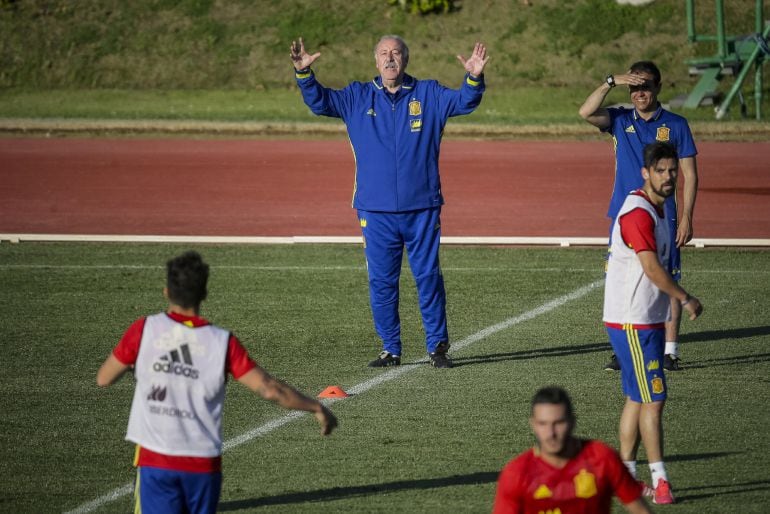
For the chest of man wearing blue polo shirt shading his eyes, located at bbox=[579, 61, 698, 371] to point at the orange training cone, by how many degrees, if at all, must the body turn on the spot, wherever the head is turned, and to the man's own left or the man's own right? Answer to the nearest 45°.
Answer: approximately 45° to the man's own right

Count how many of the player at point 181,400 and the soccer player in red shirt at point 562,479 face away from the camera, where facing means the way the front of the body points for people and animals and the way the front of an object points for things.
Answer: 1

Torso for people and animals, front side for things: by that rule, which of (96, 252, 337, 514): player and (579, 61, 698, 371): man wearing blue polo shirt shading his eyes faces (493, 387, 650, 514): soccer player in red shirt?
the man wearing blue polo shirt shading his eyes

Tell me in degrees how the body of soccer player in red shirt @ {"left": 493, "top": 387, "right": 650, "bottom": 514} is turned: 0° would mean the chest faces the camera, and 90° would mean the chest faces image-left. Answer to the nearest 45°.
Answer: approximately 0°

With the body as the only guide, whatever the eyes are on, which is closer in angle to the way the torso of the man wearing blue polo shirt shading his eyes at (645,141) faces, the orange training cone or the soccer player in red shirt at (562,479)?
the soccer player in red shirt

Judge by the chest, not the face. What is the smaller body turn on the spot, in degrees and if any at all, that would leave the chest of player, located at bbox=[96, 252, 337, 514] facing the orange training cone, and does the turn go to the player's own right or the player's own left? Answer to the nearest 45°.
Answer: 0° — they already face it

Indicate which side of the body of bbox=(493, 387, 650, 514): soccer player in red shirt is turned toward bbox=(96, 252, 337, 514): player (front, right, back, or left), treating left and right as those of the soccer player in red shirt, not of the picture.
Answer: right

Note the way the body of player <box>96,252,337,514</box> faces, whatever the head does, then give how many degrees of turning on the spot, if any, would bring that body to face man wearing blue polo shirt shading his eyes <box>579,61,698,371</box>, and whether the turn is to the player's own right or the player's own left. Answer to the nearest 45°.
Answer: approximately 45° to the player's own right

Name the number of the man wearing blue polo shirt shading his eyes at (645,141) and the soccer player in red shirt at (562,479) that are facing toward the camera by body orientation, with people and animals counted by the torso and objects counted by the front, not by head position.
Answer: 2

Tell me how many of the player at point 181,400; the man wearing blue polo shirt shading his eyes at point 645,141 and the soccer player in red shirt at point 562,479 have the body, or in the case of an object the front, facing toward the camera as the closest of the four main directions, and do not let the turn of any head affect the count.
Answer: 2

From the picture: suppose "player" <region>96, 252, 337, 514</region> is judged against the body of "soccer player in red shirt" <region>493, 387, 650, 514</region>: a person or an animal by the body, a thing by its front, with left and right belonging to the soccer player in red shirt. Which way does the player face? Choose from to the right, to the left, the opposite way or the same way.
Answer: the opposite way

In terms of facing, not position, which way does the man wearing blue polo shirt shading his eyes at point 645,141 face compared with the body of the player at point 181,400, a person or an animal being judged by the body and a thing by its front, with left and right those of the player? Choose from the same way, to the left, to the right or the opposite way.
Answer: the opposite way

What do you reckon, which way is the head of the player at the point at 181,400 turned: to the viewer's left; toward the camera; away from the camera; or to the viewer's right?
away from the camera

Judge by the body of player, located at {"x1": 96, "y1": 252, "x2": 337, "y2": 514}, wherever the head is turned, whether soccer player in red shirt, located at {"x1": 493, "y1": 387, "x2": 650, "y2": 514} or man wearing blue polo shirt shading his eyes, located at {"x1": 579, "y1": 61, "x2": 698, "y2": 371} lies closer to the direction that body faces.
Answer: the man wearing blue polo shirt shading his eyes
